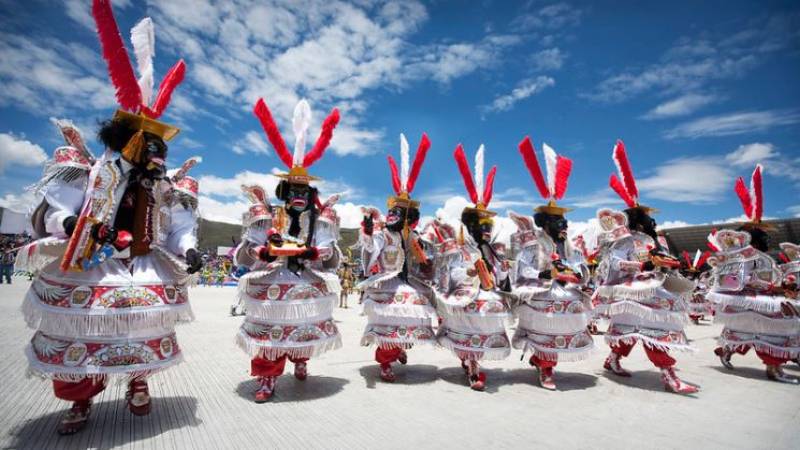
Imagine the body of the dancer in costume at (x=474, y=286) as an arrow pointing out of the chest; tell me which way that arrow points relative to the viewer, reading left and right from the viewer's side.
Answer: facing the viewer and to the right of the viewer

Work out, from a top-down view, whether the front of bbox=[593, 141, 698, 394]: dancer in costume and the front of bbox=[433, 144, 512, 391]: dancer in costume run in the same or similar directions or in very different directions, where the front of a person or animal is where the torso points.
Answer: same or similar directions

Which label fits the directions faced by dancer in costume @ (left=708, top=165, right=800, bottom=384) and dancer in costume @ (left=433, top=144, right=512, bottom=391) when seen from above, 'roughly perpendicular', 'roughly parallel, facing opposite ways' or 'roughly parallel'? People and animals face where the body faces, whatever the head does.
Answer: roughly parallel

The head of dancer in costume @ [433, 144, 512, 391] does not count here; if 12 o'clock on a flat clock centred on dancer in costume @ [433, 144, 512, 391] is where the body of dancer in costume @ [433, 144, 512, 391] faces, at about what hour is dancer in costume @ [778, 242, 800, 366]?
dancer in costume @ [778, 242, 800, 366] is roughly at 10 o'clock from dancer in costume @ [433, 144, 512, 391].

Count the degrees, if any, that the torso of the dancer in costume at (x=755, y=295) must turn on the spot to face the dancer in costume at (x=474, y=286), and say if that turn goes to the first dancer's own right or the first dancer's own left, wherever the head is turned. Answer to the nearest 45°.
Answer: approximately 135° to the first dancer's own right

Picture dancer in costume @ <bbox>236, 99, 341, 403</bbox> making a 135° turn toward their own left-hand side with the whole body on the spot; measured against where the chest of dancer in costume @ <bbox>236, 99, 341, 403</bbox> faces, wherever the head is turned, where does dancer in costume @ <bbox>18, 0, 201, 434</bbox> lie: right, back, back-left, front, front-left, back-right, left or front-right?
back

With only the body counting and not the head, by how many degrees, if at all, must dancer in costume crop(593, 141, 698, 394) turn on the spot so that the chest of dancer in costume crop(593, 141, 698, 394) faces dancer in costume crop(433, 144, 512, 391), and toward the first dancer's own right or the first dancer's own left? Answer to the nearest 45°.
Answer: approximately 135° to the first dancer's own right

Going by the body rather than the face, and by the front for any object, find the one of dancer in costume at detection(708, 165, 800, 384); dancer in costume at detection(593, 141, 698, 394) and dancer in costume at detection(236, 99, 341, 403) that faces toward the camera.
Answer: dancer in costume at detection(236, 99, 341, 403)

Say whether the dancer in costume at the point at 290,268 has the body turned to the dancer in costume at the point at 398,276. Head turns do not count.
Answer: no

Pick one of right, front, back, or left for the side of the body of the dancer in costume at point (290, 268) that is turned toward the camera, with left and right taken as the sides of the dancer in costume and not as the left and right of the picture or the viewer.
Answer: front

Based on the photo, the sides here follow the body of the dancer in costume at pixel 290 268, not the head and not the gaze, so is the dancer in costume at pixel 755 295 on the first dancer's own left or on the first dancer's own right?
on the first dancer's own left

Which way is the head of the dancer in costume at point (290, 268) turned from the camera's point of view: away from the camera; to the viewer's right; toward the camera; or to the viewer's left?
toward the camera

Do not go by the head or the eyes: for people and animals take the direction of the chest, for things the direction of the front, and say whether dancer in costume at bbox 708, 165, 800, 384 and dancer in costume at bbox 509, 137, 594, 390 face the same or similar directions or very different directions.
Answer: same or similar directions

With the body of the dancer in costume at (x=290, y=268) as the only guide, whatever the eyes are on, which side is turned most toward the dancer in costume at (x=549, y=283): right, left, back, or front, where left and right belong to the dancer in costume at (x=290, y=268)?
left

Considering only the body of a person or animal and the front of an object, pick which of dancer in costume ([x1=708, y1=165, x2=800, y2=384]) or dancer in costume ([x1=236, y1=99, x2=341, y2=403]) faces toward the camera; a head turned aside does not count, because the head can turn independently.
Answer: dancer in costume ([x1=236, y1=99, x2=341, y2=403])

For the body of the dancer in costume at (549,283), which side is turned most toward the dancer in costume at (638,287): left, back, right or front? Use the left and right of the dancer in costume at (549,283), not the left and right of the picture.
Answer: left

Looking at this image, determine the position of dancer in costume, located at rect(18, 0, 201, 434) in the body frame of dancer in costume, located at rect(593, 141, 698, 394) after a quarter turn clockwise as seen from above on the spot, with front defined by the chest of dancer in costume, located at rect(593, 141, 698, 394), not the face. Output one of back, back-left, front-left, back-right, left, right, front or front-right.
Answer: front-right
